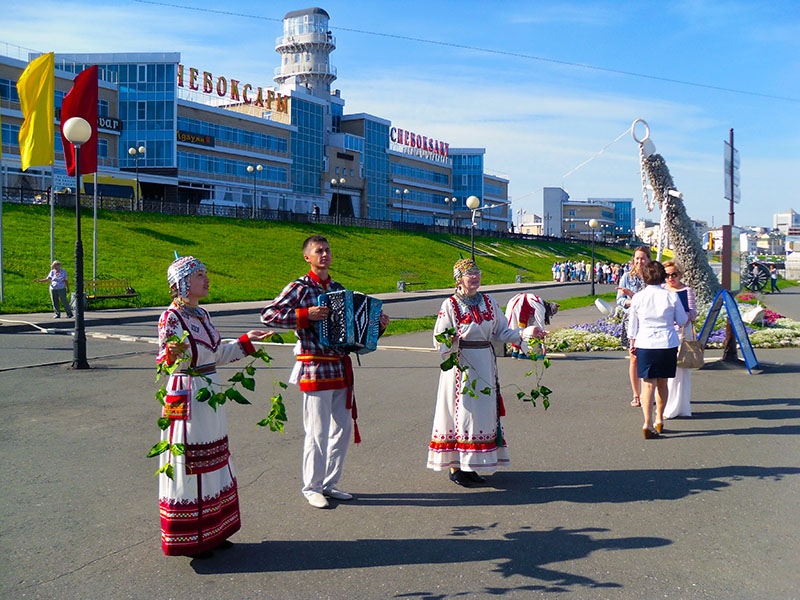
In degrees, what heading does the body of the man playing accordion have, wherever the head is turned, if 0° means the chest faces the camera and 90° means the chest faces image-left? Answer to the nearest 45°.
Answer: approximately 315°

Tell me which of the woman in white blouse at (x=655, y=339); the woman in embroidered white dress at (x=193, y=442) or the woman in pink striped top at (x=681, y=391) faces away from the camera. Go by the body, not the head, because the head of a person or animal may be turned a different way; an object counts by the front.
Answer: the woman in white blouse at (x=655, y=339)

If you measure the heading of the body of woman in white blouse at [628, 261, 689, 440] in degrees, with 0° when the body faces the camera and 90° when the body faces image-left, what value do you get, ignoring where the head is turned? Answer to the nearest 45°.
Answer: approximately 180°

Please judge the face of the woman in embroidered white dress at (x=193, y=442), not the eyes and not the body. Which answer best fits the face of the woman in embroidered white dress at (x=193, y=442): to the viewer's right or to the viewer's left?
to the viewer's right

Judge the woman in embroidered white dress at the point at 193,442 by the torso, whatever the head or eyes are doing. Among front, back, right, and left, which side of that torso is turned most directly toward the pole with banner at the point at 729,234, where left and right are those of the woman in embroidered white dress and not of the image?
left

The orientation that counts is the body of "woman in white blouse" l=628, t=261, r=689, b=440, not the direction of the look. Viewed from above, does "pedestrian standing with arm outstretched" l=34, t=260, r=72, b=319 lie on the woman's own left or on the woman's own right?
on the woman's own left

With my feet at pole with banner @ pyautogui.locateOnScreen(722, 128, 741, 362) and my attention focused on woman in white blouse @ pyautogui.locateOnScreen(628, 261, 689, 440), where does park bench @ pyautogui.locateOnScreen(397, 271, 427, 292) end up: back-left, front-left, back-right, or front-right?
back-right

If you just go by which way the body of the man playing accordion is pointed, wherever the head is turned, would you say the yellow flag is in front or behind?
behind

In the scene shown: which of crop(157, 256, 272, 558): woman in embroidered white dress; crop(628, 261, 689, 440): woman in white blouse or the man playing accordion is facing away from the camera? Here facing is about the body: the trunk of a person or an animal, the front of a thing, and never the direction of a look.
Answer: the woman in white blouse

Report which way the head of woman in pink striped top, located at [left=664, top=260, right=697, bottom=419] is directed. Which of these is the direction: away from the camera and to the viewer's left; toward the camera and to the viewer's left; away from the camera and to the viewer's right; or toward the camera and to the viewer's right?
toward the camera and to the viewer's left

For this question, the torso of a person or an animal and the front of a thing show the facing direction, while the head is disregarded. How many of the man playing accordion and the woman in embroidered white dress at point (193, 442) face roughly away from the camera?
0
